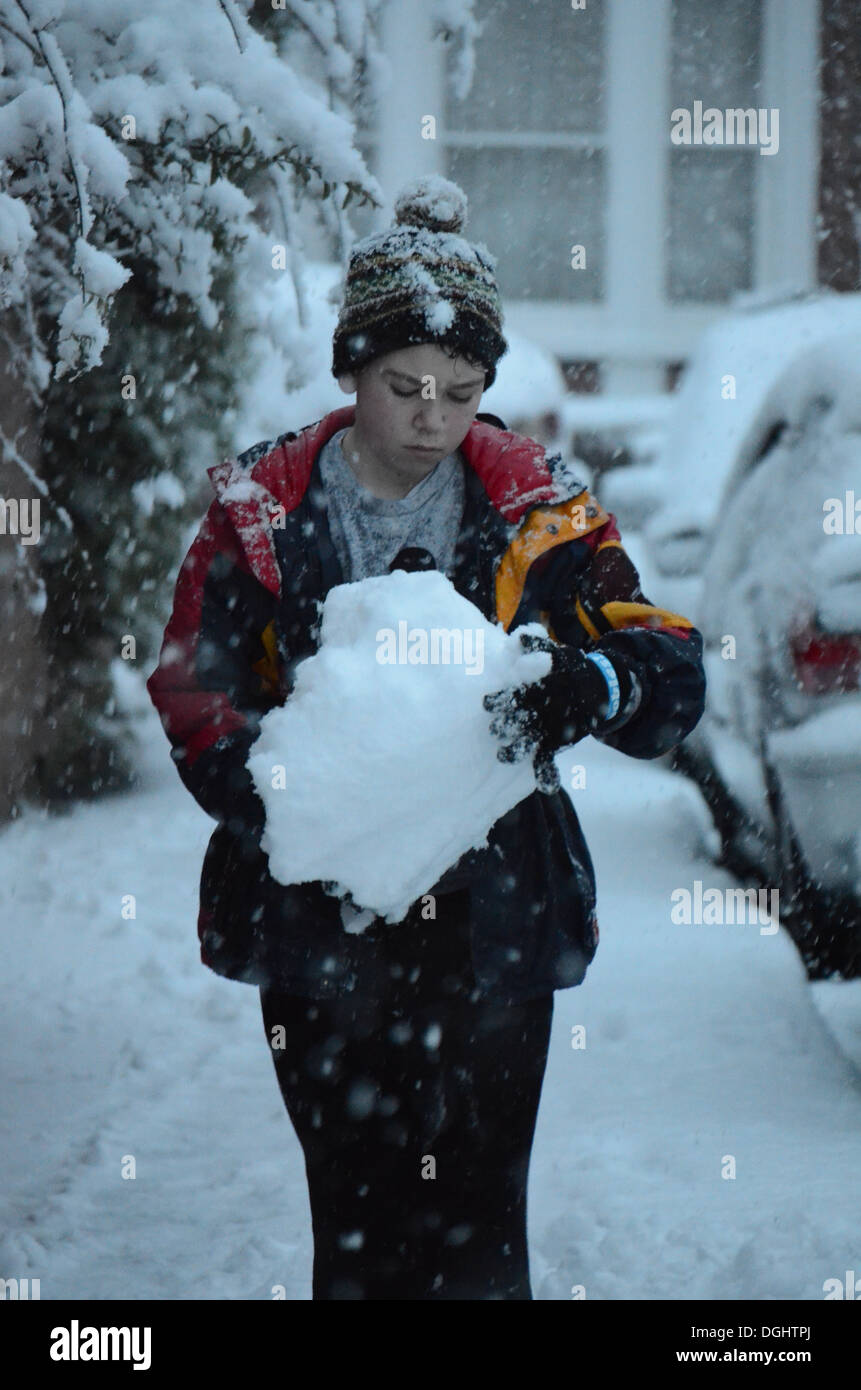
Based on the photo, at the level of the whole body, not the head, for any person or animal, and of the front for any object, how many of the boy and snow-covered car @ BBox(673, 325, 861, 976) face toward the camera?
1

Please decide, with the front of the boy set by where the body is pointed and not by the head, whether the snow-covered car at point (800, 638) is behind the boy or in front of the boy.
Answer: behind

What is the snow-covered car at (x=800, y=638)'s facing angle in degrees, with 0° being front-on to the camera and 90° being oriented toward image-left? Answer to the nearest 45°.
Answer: approximately 135°

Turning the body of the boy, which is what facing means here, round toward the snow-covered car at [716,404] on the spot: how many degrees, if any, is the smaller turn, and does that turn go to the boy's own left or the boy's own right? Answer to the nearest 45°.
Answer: approximately 180°

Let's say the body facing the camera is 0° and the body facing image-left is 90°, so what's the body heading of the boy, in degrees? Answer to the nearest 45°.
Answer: approximately 0°

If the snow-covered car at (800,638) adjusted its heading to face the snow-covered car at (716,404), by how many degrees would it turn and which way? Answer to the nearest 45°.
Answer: approximately 45° to its right
